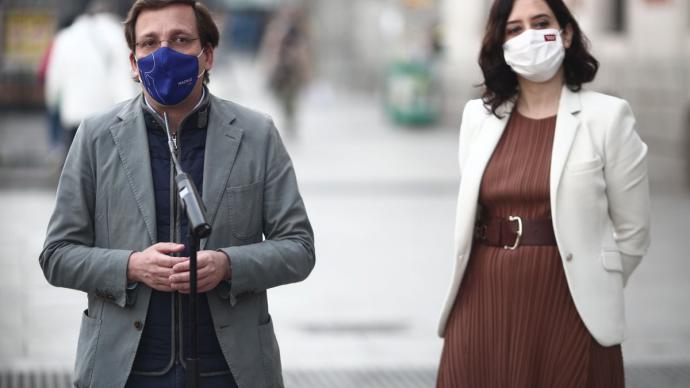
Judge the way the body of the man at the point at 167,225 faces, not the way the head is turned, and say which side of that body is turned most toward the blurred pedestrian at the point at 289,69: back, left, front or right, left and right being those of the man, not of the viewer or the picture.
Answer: back

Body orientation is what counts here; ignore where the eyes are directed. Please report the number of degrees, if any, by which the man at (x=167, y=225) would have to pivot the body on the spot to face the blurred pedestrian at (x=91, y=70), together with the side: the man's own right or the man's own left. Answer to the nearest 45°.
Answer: approximately 180°

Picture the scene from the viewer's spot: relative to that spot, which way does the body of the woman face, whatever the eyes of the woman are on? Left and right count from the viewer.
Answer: facing the viewer and to the left of the viewer

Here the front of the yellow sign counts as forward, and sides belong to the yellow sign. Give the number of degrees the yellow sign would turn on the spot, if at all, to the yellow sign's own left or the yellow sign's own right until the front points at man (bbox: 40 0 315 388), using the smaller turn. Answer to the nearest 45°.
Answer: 0° — it already faces them

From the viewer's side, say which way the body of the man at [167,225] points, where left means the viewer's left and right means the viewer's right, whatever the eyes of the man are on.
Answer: facing the viewer

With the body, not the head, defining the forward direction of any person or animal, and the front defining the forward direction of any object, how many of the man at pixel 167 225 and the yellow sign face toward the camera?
2

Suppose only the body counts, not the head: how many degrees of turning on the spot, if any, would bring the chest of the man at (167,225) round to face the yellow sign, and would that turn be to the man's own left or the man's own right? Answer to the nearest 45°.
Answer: approximately 180°

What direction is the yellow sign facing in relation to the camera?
toward the camera

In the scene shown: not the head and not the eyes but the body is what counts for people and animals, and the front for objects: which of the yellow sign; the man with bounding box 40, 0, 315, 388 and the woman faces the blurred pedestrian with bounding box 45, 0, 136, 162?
the yellow sign

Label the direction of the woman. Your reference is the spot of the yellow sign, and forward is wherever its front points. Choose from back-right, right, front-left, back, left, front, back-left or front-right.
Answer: front

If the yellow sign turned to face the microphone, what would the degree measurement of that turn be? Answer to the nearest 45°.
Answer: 0° — it already faces it
